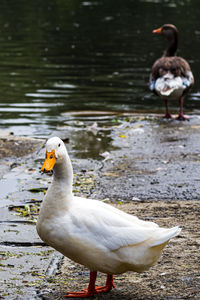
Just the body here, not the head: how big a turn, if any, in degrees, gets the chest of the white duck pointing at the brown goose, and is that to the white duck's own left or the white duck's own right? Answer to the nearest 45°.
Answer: approximately 90° to the white duck's own right

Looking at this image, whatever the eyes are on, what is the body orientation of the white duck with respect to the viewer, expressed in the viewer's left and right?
facing to the left of the viewer
